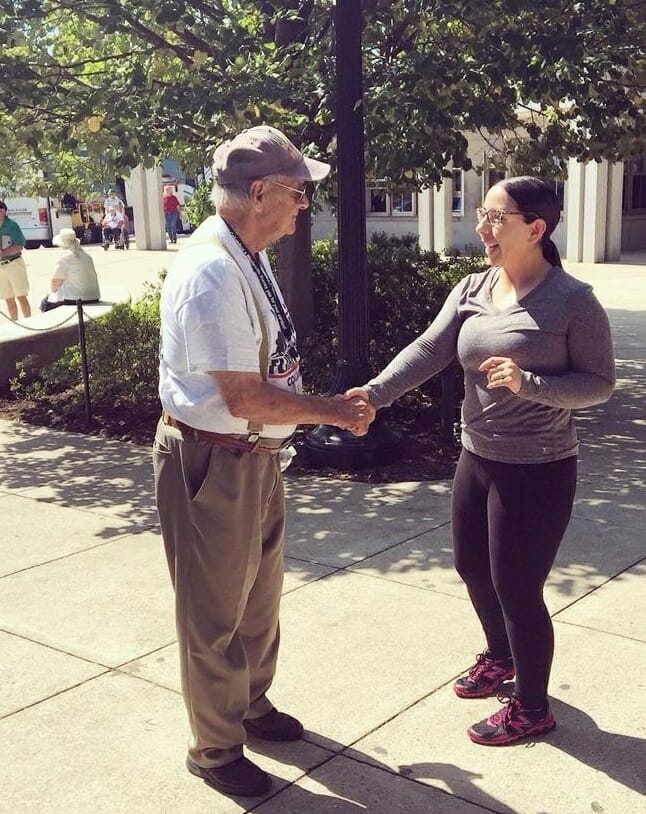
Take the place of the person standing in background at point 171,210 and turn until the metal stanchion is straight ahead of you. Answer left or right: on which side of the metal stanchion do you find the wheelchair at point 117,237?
right

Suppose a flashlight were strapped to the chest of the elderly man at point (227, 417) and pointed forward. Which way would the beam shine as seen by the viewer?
to the viewer's right

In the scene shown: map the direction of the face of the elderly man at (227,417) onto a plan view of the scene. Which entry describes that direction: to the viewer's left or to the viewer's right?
to the viewer's right

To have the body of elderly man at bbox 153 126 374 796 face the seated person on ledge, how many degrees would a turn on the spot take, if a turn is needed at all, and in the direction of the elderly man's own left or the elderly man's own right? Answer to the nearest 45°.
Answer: approximately 90° to the elderly man's own left

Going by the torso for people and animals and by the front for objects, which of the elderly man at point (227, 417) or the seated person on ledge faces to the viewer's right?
the elderly man

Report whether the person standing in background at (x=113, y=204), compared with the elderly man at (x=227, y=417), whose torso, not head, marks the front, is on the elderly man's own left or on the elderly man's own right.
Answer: on the elderly man's own left

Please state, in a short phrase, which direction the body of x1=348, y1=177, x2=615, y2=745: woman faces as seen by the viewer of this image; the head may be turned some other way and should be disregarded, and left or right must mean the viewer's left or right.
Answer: facing the viewer and to the left of the viewer

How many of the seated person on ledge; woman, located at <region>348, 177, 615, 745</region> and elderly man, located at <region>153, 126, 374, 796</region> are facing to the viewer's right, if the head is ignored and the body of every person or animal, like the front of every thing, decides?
1

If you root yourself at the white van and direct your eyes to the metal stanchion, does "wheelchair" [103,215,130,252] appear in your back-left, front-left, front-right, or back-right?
front-left

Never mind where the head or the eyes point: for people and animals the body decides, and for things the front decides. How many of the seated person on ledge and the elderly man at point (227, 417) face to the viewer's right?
1

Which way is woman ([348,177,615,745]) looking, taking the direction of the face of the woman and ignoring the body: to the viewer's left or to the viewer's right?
to the viewer's left

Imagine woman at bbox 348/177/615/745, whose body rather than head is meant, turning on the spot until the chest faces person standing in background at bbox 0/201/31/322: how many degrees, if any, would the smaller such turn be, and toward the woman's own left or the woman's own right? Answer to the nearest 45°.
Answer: approximately 90° to the woman's own right

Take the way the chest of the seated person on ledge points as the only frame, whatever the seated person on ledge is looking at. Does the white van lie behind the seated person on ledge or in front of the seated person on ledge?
in front

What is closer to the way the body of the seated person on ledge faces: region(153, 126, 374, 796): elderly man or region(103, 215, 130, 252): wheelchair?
the wheelchair

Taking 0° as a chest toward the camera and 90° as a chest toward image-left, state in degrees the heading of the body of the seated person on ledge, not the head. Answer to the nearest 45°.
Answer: approximately 135°

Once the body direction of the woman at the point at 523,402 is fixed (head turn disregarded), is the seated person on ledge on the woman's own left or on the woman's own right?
on the woman's own right

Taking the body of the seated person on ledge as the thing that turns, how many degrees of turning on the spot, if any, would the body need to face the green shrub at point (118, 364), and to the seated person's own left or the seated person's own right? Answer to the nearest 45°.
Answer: approximately 135° to the seated person's own left

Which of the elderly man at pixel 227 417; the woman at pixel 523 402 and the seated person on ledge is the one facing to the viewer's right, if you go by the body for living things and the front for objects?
the elderly man
